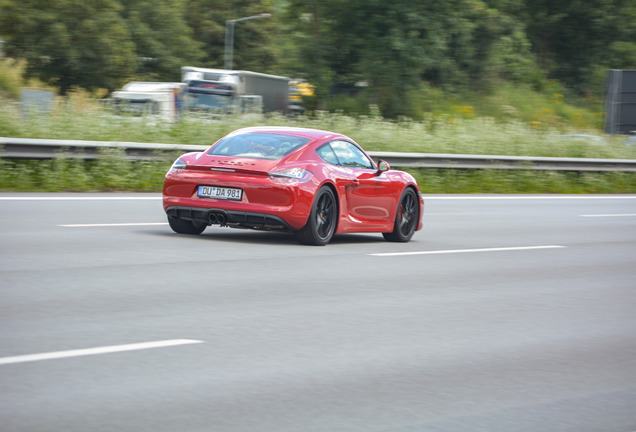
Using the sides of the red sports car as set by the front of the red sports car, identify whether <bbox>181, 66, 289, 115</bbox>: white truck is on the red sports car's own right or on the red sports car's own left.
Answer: on the red sports car's own left

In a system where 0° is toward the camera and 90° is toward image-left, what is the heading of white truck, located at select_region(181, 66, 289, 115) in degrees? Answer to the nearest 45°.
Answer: approximately 45°

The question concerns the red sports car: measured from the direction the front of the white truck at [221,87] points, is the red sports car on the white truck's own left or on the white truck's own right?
on the white truck's own left

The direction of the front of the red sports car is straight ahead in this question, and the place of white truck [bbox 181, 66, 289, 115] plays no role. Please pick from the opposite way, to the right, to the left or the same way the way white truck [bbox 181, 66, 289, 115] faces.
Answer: the opposite way

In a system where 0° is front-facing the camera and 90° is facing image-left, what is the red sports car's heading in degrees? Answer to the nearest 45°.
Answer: approximately 225°
